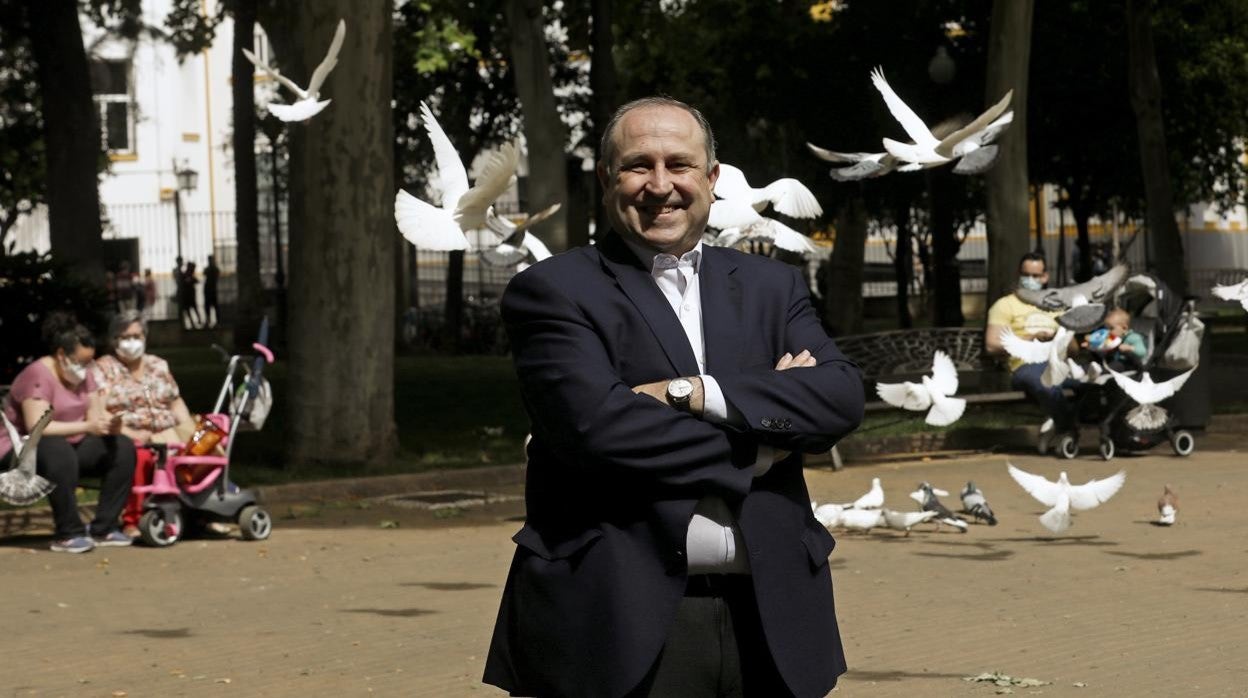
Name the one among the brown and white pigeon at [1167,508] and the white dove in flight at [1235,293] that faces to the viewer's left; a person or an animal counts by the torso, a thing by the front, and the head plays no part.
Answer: the white dove in flight

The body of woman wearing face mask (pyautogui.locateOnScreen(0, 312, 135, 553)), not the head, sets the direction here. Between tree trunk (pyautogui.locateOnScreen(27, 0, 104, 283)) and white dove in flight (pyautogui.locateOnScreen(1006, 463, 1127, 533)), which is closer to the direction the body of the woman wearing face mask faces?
the white dove in flight

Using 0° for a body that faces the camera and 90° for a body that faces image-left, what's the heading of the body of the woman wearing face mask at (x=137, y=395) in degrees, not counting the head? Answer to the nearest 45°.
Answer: approximately 0°

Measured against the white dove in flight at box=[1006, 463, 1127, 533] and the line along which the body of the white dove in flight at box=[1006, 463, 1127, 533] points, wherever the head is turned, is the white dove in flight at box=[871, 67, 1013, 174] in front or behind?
behind

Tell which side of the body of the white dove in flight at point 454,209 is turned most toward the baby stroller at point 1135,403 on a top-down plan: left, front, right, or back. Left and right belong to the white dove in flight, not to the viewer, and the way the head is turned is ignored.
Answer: front

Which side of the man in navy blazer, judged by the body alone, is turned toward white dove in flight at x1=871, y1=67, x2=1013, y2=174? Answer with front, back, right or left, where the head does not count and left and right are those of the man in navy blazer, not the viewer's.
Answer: back

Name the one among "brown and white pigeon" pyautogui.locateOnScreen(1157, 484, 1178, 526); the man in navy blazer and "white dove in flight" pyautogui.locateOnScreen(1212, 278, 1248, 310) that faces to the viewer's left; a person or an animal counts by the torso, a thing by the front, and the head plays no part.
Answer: the white dove in flight

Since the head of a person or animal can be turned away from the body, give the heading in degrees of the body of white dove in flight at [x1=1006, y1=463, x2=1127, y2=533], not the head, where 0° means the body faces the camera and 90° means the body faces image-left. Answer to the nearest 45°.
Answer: approximately 180°
